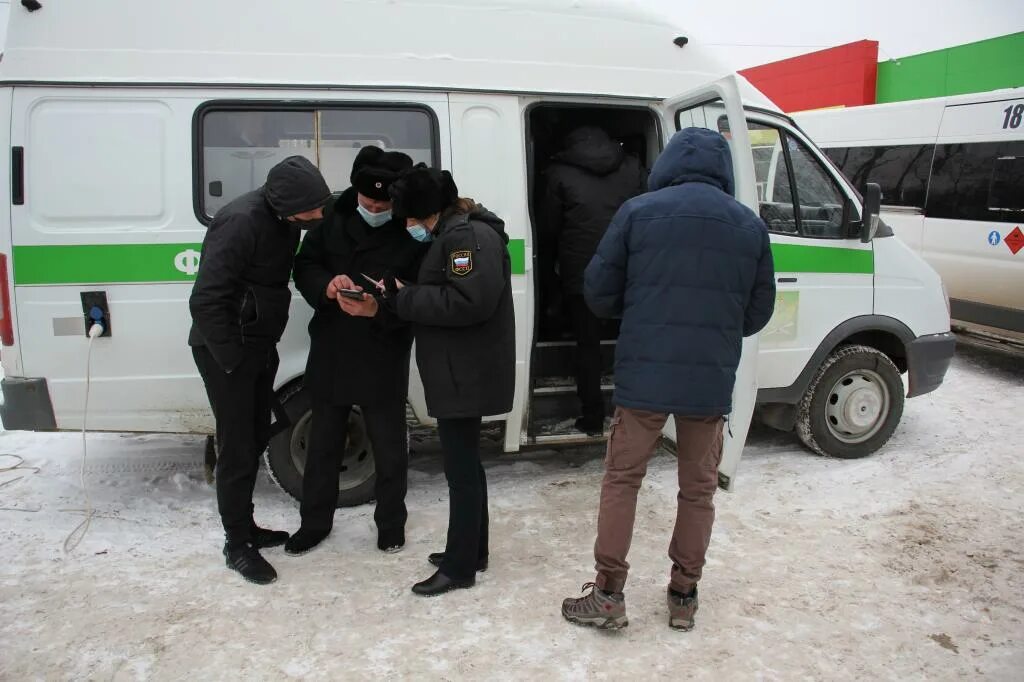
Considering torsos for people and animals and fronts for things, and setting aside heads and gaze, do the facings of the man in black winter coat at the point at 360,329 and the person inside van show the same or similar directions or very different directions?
very different directions

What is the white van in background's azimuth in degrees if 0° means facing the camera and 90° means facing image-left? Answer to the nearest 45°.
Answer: approximately 315°

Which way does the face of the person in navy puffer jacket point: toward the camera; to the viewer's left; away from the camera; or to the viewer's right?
away from the camera

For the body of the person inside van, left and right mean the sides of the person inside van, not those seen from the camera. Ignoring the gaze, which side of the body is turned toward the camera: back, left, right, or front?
back

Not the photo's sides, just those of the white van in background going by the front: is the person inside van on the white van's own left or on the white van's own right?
on the white van's own right

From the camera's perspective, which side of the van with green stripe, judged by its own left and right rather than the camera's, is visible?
right

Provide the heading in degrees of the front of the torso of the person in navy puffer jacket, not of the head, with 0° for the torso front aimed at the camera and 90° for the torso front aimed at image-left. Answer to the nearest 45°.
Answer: approximately 180°

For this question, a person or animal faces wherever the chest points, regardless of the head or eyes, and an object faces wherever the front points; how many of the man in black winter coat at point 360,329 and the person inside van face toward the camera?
1

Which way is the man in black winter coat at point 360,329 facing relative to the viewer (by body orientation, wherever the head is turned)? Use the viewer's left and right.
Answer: facing the viewer

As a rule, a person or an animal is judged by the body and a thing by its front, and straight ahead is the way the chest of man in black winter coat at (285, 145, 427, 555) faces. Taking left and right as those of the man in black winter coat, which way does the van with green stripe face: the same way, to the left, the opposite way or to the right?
to the left
